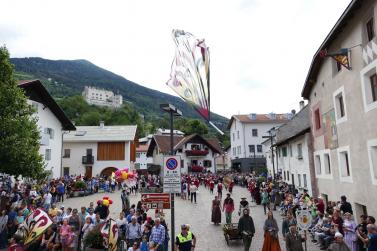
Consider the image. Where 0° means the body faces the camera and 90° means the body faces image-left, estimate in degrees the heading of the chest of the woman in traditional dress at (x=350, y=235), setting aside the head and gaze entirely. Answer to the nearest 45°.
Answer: approximately 45°

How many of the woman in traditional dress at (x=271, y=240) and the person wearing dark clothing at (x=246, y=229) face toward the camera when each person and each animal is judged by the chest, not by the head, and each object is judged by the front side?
2

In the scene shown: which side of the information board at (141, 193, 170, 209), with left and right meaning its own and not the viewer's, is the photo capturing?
front

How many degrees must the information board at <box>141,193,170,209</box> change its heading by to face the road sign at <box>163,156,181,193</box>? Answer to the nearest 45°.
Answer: approximately 45° to its left

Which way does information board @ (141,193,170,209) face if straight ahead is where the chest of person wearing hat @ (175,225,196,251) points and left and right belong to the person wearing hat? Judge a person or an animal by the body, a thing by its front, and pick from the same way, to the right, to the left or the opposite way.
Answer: the same way

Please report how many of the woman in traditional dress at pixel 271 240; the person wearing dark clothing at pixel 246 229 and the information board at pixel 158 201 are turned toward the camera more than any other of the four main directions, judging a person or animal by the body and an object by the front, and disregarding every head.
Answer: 3

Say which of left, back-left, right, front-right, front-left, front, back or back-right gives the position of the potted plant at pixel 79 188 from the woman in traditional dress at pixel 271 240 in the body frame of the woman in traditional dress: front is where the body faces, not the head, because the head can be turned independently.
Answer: back-right

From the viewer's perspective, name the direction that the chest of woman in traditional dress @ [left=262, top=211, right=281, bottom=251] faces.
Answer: toward the camera

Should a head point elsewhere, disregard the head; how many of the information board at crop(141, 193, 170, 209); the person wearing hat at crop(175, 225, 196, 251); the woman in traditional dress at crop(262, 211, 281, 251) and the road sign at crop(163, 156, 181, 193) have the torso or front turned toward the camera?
4

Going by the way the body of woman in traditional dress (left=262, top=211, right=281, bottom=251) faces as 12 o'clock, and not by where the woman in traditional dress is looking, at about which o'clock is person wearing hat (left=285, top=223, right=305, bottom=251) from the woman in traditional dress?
The person wearing hat is roughly at 10 o'clock from the woman in traditional dress.

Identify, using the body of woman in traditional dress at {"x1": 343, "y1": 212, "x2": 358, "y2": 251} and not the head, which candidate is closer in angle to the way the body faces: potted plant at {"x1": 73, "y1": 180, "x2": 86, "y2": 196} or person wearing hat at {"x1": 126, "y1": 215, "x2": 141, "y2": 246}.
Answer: the person wearing hat

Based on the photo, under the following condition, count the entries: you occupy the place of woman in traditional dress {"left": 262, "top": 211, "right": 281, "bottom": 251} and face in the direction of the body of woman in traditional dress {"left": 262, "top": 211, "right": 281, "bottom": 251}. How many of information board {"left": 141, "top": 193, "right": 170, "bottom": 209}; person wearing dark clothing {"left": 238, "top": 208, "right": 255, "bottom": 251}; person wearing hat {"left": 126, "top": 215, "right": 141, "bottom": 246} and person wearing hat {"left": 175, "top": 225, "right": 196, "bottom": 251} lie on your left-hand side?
0

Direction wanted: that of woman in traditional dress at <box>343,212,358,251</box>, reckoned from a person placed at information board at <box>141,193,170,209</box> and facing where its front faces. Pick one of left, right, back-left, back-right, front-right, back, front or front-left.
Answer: left

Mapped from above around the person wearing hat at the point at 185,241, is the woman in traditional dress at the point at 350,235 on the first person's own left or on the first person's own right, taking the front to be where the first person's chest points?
on the first person's own left

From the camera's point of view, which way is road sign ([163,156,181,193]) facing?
toward the camera

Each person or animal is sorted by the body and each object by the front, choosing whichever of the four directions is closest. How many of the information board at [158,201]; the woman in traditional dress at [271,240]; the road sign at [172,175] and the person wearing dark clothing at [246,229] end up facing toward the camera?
4

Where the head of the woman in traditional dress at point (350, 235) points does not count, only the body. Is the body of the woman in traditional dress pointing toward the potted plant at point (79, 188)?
no
